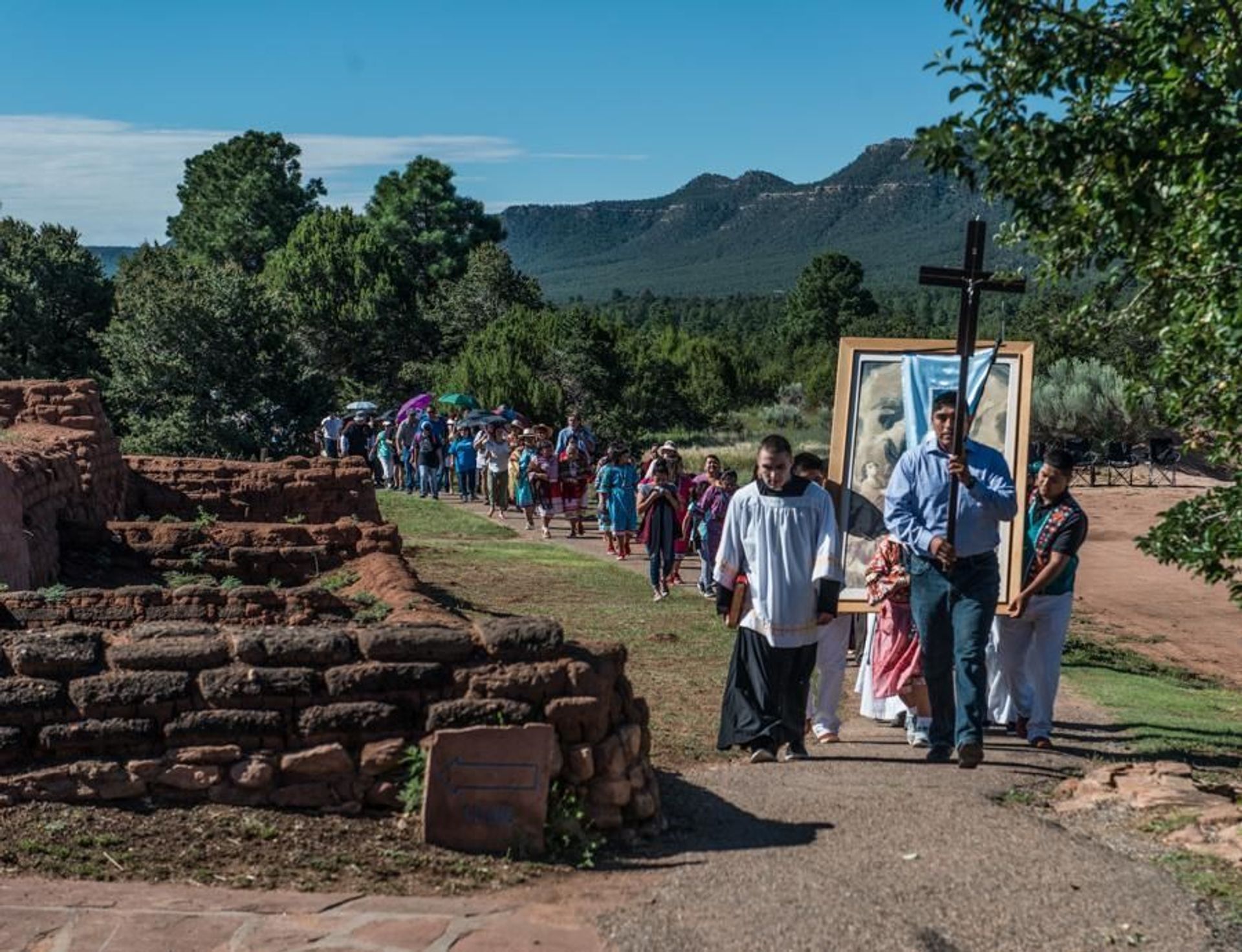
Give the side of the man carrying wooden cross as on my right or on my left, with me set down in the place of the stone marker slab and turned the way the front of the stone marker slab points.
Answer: on my left

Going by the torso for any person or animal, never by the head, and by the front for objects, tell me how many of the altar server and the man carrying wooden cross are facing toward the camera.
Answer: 2

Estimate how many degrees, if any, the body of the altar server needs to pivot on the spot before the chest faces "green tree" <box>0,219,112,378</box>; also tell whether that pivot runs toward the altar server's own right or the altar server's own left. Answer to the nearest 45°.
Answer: approximately 135° to the altar server's own right

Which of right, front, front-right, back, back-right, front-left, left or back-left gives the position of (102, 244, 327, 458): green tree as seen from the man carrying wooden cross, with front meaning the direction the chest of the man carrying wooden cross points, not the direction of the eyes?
back-right

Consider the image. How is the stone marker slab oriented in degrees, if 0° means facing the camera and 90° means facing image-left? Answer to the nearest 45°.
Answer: approximately 0°

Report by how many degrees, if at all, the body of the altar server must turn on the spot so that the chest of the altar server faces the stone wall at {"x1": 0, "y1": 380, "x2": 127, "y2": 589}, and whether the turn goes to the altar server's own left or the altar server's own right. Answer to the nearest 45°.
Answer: approximately 135° to the altar server's own right

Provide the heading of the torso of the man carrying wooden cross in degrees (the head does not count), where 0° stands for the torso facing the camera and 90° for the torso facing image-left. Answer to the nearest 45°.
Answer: approximately 0°
